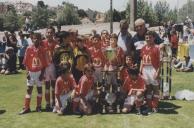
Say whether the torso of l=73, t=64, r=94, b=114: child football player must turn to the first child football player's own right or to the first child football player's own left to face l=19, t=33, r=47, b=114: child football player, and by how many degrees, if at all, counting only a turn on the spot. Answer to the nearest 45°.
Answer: approximately 135° to the first child football player's own right

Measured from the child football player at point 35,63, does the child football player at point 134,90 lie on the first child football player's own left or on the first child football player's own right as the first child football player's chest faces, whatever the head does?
on the first child football player's own left

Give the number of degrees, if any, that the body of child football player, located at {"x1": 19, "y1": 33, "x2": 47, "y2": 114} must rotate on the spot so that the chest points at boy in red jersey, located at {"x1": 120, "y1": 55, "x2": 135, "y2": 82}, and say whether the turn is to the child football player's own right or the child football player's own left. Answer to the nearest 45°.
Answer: approximately 90° to the child football player's own left

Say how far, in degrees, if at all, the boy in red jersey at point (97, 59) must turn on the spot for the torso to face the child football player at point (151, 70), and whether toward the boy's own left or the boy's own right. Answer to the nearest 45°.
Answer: approximately 45° to the boy's own left

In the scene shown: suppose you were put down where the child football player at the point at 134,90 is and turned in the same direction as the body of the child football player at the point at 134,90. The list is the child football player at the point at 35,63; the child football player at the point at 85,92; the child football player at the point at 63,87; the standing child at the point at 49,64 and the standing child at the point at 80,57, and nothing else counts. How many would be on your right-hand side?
5

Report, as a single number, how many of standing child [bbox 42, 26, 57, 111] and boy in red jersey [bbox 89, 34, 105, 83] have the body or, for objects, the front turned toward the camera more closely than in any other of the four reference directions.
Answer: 2

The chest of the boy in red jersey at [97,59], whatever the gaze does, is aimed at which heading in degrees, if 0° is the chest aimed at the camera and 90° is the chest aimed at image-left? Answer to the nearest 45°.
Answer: approximately 0°

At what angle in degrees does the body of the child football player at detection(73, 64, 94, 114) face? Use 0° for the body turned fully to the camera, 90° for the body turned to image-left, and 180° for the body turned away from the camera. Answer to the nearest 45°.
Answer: approximately 315°
